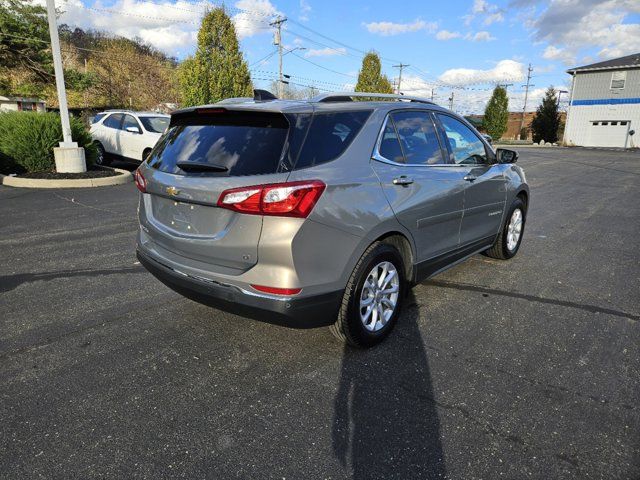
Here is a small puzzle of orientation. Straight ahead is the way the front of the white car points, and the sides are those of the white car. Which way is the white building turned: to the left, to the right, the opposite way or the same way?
to the right

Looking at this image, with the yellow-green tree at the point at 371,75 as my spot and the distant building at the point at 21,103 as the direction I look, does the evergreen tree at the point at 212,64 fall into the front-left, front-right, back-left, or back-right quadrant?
front-left

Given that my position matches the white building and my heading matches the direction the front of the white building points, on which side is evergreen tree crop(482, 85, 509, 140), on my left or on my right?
on my right

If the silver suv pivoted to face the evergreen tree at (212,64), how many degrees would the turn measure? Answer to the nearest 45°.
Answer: approximately 45° to its left

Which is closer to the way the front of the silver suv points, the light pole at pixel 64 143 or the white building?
the white building

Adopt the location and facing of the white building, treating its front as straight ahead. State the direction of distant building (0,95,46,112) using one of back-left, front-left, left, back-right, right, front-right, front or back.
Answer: front-right

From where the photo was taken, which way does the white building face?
toward the camera

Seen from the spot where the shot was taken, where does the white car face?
facing the viewer and to the right of the viewer

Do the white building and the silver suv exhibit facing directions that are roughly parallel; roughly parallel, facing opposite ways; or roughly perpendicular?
roughly parallel, facing opposite ways

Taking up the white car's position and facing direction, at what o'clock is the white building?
The white building is roughly at 10 o'clock from the white car.

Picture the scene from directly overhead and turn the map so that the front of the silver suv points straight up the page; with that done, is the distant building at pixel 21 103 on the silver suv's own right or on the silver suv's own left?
on the silver suv's own left

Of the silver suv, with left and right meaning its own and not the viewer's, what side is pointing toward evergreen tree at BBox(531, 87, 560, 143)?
front

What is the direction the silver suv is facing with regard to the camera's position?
facing away from the viewer and to the right of the viewer

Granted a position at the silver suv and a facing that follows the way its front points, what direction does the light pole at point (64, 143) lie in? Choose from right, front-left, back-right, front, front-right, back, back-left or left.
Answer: left

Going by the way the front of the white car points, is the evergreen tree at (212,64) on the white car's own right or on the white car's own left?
on the white car's own left

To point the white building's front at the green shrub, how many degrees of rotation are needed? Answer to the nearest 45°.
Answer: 0° — it already faces it

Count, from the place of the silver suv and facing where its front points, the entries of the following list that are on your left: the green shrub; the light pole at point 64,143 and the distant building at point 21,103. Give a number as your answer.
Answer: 3

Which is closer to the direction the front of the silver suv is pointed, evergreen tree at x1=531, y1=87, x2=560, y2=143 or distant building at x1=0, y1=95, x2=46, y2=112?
the evergreen tree

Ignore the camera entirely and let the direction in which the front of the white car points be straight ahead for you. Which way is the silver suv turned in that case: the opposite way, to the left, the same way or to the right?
to the left

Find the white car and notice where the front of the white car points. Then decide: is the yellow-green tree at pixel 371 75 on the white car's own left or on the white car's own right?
on the white car's own left
